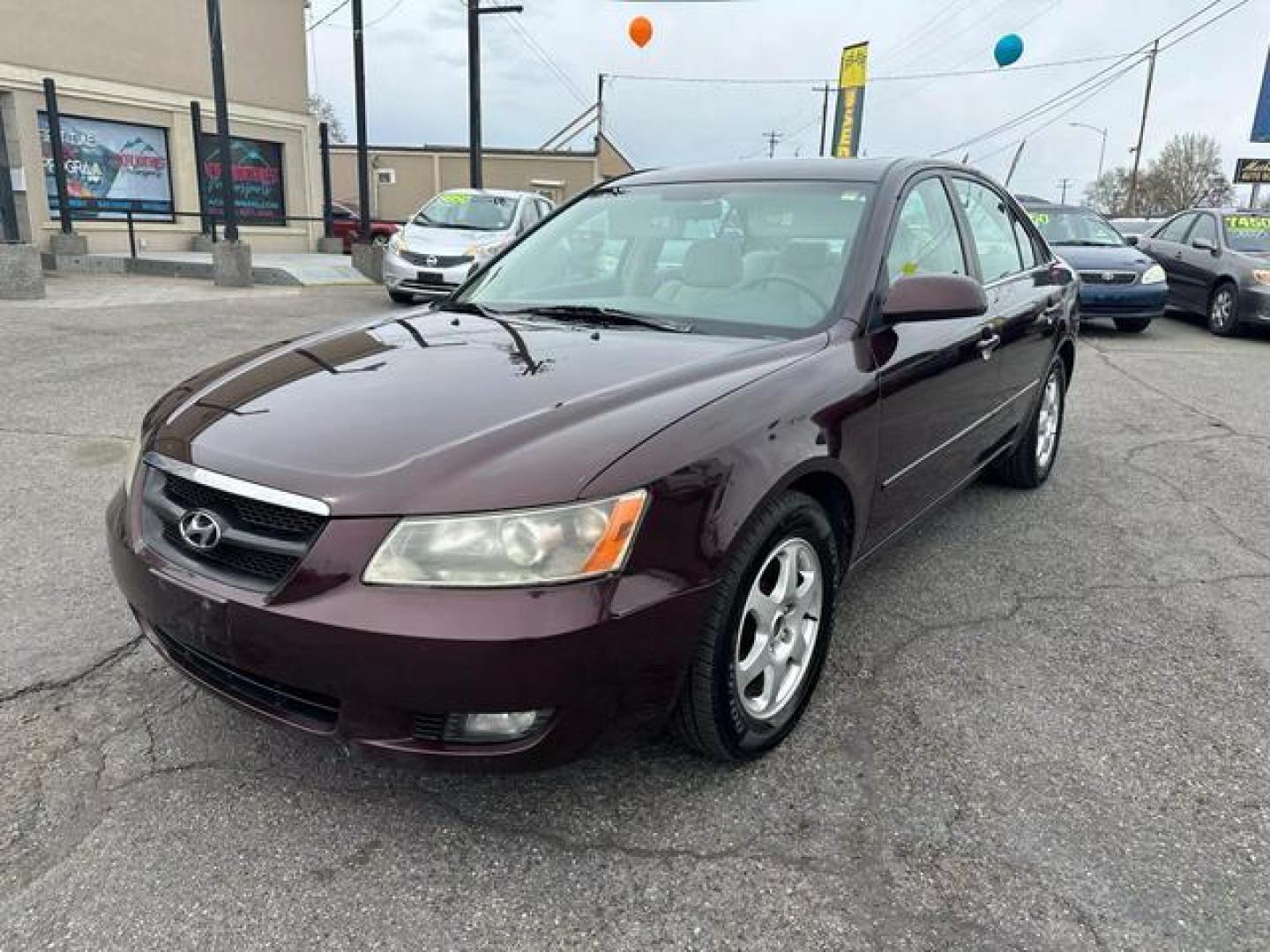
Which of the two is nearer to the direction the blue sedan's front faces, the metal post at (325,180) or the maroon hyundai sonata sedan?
the maroon hyundai sonata sedan

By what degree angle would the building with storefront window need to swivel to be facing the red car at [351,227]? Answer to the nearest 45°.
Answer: approximately 90° to its left

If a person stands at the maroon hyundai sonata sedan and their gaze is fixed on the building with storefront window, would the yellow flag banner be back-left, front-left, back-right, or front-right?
front-right

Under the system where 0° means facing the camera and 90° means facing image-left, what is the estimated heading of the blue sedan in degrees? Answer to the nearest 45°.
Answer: approximately 315°

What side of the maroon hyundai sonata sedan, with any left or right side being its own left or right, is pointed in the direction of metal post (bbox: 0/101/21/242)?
right

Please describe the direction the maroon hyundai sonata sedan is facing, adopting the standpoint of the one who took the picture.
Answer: facing the viewer and to the left of the viewer

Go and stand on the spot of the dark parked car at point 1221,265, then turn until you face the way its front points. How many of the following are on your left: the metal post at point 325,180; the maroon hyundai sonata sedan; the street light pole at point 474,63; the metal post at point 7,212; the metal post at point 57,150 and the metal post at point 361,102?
0

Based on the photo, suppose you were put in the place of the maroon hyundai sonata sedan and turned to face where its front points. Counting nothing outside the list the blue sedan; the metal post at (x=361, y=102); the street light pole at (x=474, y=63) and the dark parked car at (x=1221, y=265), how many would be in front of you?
0

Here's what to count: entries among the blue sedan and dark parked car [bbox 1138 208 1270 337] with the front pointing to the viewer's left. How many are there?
0

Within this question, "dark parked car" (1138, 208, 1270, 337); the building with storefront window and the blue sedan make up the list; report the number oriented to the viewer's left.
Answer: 0

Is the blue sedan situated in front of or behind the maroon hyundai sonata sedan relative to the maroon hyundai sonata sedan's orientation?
behind

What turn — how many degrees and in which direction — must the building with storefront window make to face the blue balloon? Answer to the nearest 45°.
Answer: approximately 45° to its left

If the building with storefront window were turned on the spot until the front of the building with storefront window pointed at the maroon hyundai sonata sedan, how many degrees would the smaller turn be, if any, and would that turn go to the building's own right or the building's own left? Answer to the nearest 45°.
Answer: approximately 45° to the building's own right

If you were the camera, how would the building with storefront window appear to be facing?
facing the viewer and to the right of the viewer

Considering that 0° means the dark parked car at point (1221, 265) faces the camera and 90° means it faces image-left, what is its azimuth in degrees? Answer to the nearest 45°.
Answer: approximately 315°
